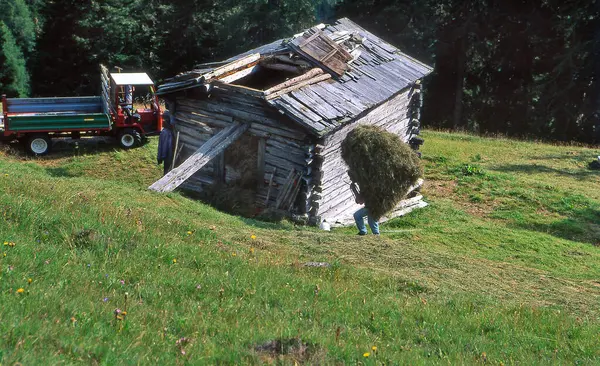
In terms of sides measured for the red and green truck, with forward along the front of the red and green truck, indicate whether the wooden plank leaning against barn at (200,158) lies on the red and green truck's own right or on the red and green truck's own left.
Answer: on the red and green truck's own right

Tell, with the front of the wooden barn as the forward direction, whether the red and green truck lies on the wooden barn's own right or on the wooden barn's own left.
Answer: on the wooden barn's own right

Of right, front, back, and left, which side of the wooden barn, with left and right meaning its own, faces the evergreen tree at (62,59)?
right

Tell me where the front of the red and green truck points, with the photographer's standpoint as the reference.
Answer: facing to the right of the viewer

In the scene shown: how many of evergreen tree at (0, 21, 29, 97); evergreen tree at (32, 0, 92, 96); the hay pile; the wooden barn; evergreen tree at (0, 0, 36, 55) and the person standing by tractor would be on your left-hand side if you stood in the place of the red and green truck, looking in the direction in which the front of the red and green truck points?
3

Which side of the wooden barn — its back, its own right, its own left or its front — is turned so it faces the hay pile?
left

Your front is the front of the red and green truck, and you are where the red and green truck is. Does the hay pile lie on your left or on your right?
on your right

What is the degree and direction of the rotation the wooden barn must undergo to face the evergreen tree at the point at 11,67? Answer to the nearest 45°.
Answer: approximately 90° to its right

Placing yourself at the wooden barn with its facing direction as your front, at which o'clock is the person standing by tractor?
The person standing by tractor is roughly at 2 o'clock from the wooden barn.

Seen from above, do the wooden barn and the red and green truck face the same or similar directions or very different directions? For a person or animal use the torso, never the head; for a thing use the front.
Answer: very different directions

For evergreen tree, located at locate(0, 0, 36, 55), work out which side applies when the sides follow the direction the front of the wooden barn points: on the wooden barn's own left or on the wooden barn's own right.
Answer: on the wooden barn's own right

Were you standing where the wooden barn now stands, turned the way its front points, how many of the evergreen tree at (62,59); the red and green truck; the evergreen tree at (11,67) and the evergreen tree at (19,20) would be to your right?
4
